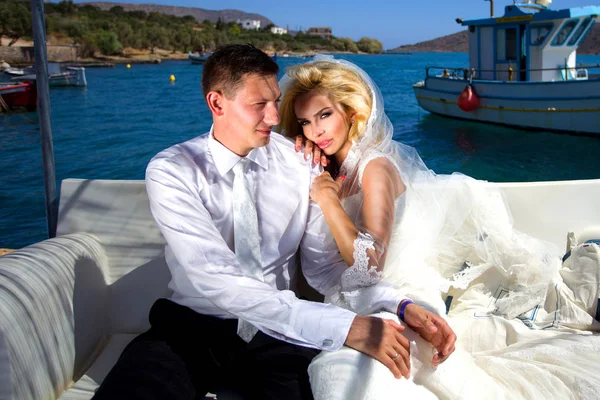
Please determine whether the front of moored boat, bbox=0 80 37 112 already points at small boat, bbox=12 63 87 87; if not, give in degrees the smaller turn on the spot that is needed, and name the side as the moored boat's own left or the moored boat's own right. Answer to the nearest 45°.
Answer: approximately 90° to the moored boat's own left

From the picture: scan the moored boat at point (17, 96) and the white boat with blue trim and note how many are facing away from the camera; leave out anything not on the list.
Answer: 0

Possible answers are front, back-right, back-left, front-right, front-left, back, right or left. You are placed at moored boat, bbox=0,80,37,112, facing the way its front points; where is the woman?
right

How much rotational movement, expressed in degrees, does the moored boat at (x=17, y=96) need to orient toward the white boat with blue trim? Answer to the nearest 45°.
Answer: approximately 45° to its right

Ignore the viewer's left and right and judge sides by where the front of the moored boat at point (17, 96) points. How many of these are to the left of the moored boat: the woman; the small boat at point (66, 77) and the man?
1

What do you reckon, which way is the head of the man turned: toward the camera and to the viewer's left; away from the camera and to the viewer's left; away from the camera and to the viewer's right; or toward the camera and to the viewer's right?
toward the camera and to the viewer's right

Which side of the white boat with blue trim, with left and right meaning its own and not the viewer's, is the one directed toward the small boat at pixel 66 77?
back

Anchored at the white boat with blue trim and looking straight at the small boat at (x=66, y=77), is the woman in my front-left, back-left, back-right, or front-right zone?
back-left

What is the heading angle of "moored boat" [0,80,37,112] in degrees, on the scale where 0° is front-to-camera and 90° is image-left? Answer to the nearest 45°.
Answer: approximately 270°
